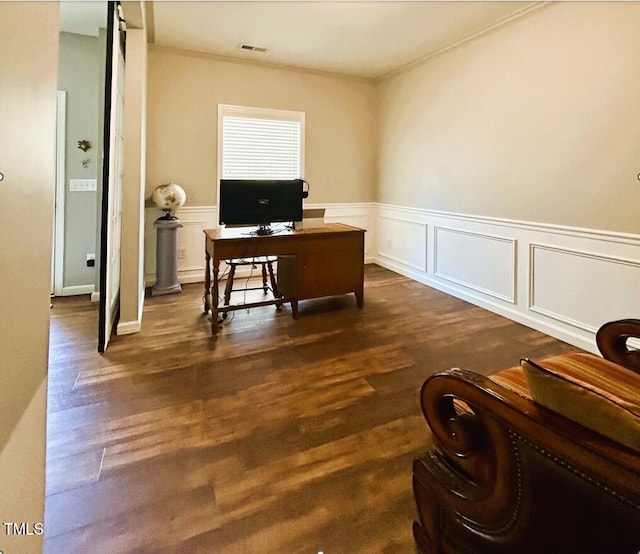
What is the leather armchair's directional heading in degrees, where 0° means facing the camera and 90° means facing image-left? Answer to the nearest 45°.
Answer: approximately 135°

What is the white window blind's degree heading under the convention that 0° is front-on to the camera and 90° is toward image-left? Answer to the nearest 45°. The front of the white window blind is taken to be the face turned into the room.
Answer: approximately 0°
